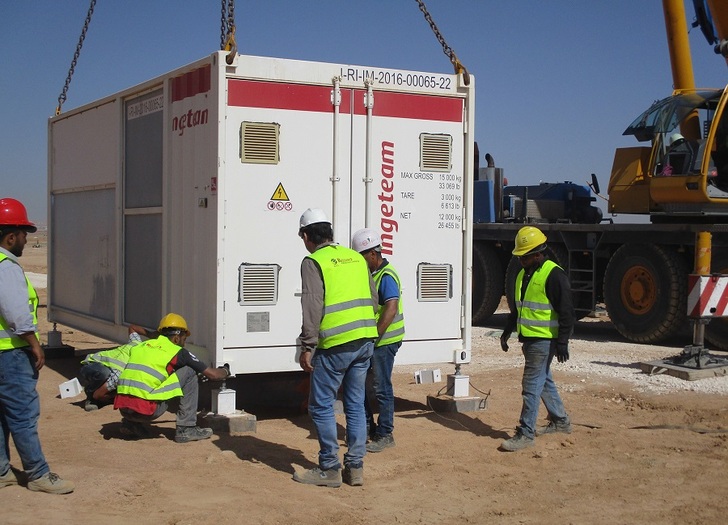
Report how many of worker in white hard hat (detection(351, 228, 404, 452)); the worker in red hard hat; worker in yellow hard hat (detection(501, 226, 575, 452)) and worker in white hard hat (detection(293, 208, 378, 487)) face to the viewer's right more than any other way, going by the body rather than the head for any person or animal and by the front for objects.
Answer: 1

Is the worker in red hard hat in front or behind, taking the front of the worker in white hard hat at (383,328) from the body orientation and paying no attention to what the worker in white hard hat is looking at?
in front

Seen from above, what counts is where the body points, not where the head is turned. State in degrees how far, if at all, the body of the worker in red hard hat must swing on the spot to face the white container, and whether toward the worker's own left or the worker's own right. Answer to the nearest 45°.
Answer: approximately 45° to the worker's own left

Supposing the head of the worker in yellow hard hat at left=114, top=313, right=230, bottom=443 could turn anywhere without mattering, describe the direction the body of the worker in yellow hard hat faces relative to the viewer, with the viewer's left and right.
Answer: facing away from the viewer and to the right of the viewer

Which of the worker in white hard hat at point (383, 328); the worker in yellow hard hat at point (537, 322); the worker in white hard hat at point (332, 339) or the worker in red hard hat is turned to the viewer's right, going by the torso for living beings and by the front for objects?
the worker in red hard hat

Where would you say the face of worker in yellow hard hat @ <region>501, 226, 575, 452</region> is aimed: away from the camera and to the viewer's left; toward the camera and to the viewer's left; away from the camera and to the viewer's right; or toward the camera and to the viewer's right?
toward the camera and to the viewer's left

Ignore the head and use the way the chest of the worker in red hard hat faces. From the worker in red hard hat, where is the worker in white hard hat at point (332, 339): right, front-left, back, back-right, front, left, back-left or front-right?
front

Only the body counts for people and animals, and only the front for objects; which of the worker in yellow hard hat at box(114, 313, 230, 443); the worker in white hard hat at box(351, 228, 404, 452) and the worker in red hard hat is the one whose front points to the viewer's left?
the worker in white hard hat

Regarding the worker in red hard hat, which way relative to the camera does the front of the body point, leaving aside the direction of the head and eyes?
to the viewer's right

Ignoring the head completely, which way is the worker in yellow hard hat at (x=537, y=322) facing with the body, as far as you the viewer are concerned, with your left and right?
facing the viewer and to the left of the viewer

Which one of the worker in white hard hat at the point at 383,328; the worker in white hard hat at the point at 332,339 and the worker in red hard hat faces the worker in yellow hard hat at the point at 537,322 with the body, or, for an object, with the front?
the worker in red hard hat

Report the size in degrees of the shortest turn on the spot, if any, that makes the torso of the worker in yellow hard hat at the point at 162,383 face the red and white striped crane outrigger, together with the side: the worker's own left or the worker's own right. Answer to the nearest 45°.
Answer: approximately 45° to the worker's own right

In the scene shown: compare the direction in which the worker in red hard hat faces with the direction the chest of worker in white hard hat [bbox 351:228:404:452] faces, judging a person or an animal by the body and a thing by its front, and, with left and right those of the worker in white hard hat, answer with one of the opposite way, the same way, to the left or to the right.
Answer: the opposite way

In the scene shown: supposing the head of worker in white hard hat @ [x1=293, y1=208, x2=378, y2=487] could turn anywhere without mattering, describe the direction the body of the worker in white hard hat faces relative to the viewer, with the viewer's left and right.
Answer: facing away from the viewer and to the left of the viewer

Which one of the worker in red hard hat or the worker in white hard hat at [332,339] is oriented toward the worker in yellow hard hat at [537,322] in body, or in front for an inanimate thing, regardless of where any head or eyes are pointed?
the worker in red hard hat

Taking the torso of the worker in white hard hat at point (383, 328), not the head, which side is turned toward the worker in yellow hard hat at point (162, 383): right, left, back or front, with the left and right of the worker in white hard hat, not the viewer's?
front

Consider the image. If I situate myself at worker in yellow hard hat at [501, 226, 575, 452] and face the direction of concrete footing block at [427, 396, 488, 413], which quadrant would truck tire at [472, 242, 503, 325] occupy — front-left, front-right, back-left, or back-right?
front-right

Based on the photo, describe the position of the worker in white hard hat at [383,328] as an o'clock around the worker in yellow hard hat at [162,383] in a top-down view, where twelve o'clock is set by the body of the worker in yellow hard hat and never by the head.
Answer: The worker in white hard hat is roughly at 2 o'clock from the worker in yellow hard hat.
